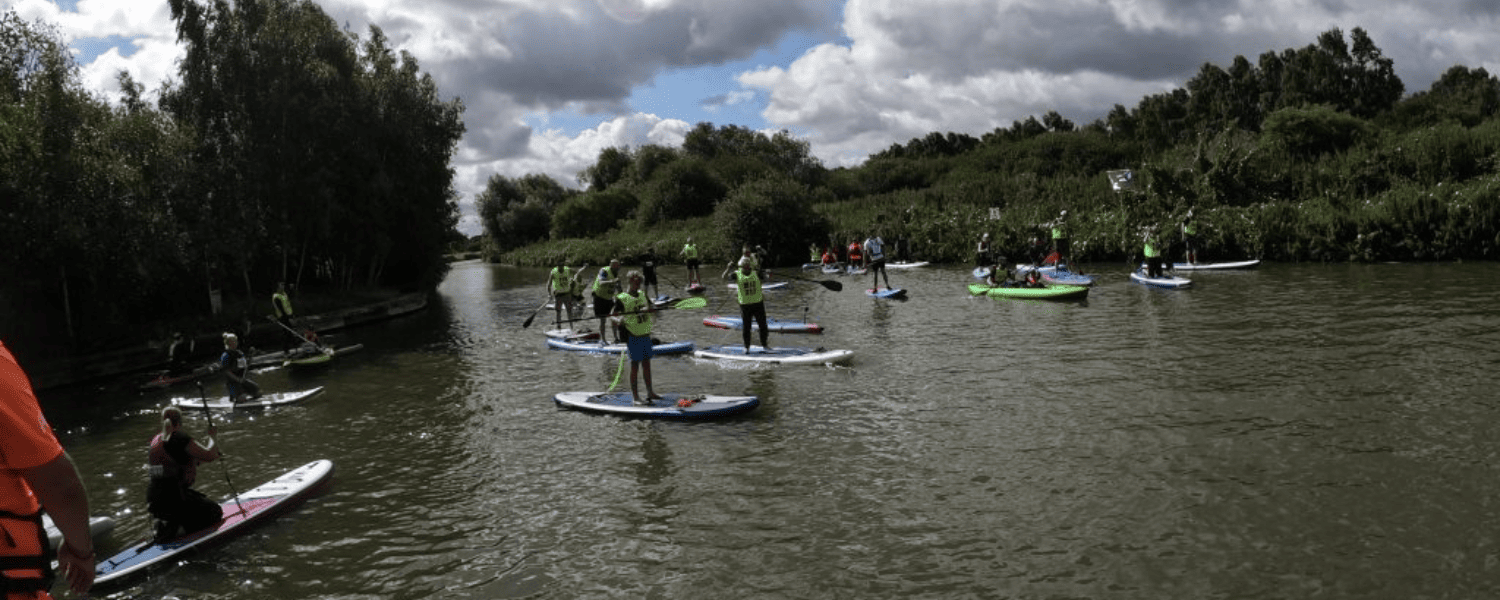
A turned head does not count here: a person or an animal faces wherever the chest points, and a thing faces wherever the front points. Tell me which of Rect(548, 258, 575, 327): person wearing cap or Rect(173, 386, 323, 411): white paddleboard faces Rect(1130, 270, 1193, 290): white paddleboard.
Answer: Rect(173, 386, 323, 411): white paddleboard

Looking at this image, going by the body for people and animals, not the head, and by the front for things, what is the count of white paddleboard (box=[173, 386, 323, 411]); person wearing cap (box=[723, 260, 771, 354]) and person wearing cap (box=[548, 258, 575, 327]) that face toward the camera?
2

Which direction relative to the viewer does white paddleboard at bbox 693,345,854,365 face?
to the viewer's right

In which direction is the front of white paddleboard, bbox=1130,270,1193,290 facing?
to the viewer's left

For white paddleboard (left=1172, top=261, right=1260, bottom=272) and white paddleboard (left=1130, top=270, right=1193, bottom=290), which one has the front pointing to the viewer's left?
white paddleboard (left=1130, top=270, right=1193, bottom=290)

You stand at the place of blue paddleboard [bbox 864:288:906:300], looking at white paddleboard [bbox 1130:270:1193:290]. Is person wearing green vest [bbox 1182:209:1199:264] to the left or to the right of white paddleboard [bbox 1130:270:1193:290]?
left

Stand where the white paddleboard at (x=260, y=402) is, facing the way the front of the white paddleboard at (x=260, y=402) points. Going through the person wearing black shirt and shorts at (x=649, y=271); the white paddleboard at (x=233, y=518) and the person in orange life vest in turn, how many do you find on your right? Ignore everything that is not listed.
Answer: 2

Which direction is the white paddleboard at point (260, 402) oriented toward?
to the viewer's right

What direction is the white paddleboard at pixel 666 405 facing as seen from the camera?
to the viewer's right

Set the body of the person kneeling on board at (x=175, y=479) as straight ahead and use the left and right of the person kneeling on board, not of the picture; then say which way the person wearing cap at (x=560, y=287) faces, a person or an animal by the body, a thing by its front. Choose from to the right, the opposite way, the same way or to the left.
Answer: the opposite way

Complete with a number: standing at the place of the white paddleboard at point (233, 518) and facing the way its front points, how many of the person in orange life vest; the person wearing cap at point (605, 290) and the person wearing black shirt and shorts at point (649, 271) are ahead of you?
2

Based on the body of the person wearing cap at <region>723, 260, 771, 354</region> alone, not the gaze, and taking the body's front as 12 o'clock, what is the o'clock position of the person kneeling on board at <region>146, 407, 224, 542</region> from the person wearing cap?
The person kneeling on board is roughly at 1 o'clock from the person wearing cap.
